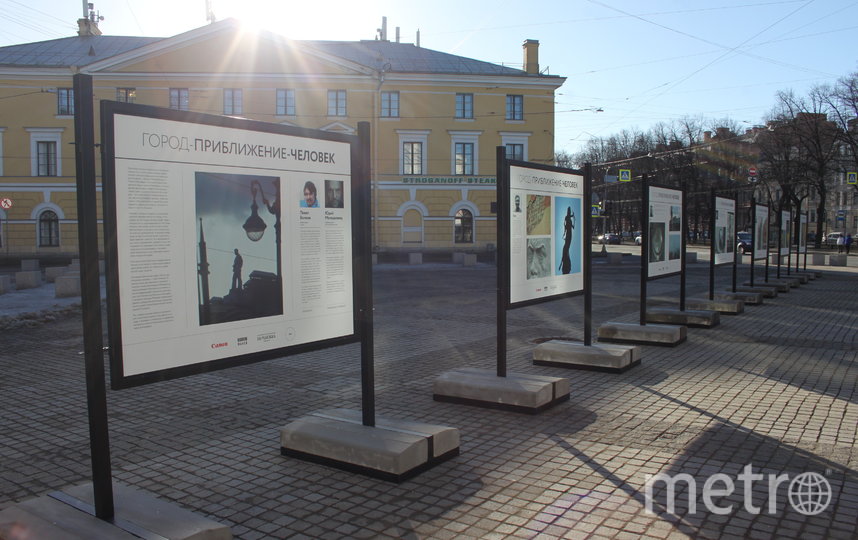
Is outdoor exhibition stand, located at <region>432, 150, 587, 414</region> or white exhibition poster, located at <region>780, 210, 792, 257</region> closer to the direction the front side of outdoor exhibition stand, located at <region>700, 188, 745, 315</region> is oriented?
the outdoor exhibition stand

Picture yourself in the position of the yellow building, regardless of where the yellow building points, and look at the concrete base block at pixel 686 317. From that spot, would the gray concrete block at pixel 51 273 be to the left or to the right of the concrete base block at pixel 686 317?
right

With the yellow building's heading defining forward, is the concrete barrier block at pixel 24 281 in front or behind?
in front

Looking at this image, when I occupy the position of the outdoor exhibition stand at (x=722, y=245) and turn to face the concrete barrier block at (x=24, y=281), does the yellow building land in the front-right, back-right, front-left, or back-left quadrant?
front-right

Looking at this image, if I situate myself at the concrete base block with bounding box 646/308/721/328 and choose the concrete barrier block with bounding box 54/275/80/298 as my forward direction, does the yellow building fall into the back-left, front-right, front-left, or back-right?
front-right

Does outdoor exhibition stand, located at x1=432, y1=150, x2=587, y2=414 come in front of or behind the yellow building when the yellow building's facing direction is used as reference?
in front

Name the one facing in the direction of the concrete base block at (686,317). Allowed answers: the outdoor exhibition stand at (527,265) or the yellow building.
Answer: the yellow building

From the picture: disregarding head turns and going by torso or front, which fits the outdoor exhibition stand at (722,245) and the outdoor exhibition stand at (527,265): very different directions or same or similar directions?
same or similar directions

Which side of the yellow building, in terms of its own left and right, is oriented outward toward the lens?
front
